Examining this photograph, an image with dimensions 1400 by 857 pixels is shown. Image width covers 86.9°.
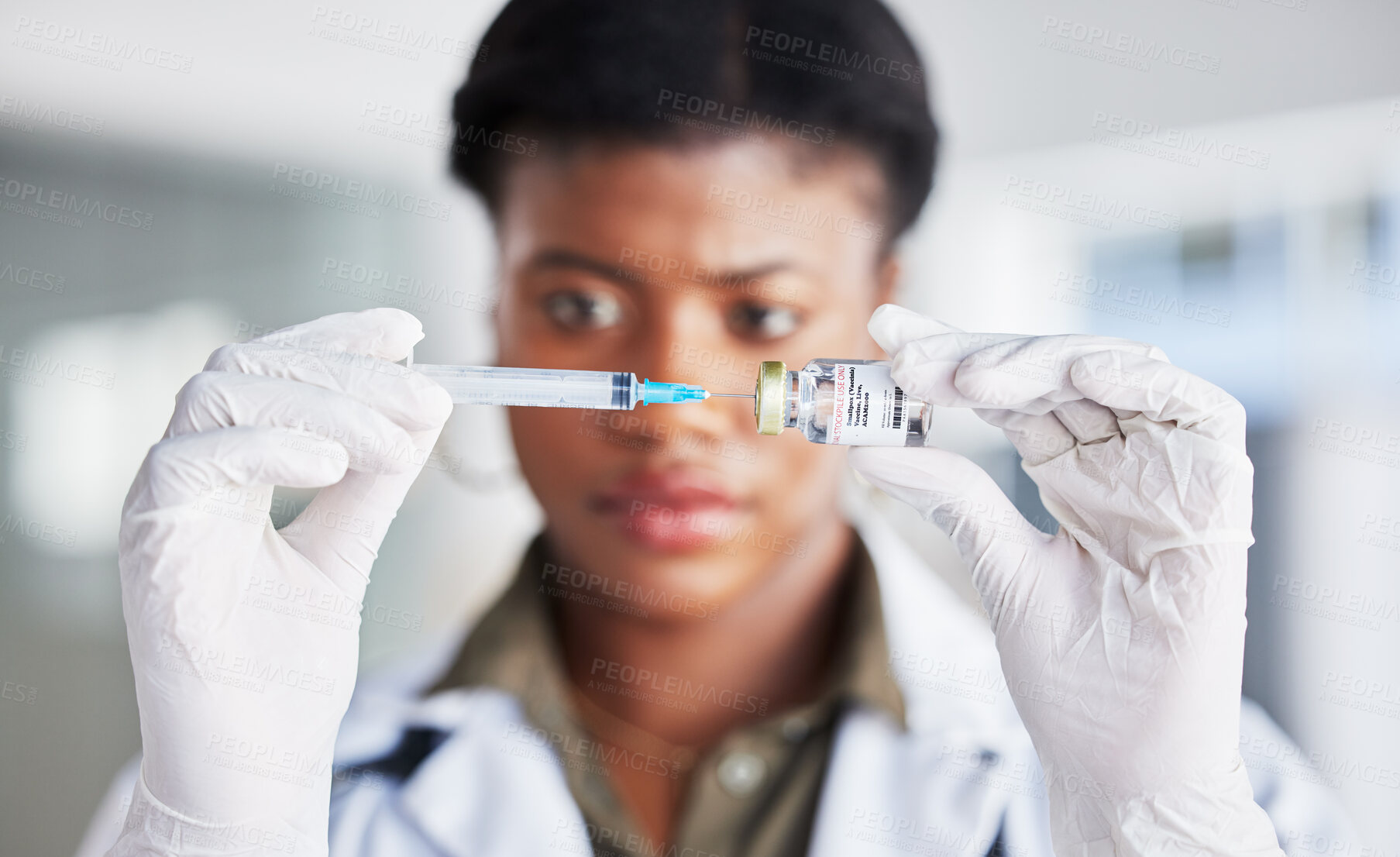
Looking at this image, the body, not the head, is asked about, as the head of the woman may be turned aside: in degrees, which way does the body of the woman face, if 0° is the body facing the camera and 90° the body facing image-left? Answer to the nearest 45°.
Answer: approximately 0°
